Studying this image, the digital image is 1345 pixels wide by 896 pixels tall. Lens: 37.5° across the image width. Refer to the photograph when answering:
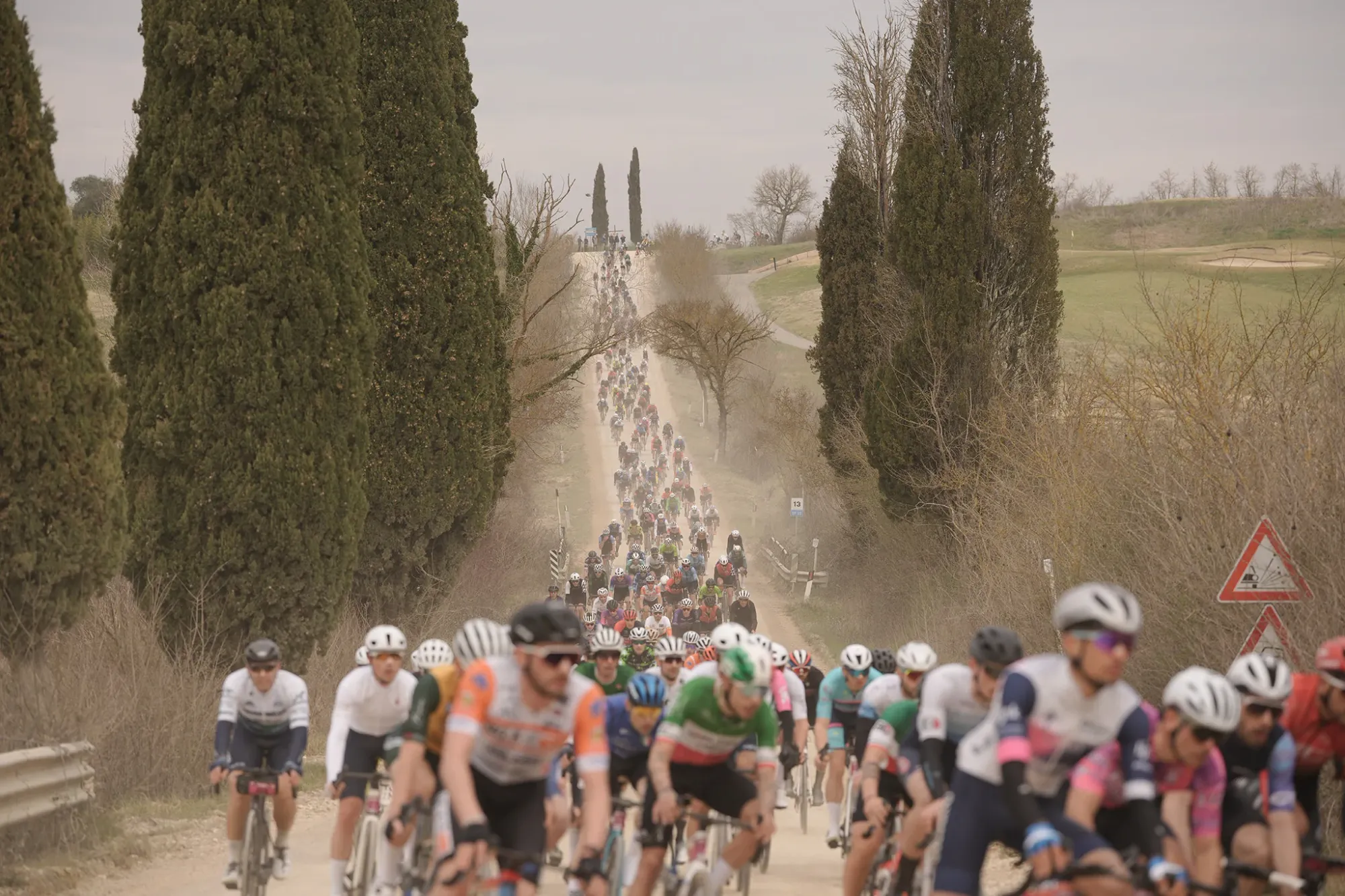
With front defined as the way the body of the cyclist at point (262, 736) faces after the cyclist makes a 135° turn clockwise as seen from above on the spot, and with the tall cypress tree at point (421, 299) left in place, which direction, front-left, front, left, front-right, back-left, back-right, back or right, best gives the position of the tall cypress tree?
front-right

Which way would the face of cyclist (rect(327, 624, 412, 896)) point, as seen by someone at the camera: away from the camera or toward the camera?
toward the camera

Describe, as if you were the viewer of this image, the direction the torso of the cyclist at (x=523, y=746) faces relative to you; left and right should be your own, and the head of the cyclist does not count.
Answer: facing the viewer and to the right of the viewer

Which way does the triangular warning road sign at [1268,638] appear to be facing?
toward the camera

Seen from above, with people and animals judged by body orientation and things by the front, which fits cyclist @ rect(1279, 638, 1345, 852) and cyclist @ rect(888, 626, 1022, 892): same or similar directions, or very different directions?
same or similar directions

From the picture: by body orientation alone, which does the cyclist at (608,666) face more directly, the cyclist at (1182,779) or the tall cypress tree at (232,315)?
the cyclist

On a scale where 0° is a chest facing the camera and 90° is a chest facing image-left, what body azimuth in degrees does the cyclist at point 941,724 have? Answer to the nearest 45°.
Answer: approximately 315°

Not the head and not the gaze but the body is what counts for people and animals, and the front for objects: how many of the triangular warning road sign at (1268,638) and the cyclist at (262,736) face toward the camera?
2

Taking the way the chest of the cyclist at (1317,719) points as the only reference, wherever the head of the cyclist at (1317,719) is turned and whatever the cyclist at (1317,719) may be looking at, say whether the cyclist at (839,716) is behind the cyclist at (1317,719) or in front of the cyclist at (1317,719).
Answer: behind

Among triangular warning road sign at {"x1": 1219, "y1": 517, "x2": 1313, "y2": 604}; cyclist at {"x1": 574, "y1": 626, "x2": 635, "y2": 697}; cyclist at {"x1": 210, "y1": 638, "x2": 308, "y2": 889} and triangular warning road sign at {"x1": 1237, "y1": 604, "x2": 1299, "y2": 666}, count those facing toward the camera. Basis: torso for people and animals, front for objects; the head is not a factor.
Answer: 4

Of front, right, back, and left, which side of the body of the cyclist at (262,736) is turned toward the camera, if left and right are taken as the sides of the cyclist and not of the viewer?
front

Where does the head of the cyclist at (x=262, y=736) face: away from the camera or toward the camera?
toward the camera
